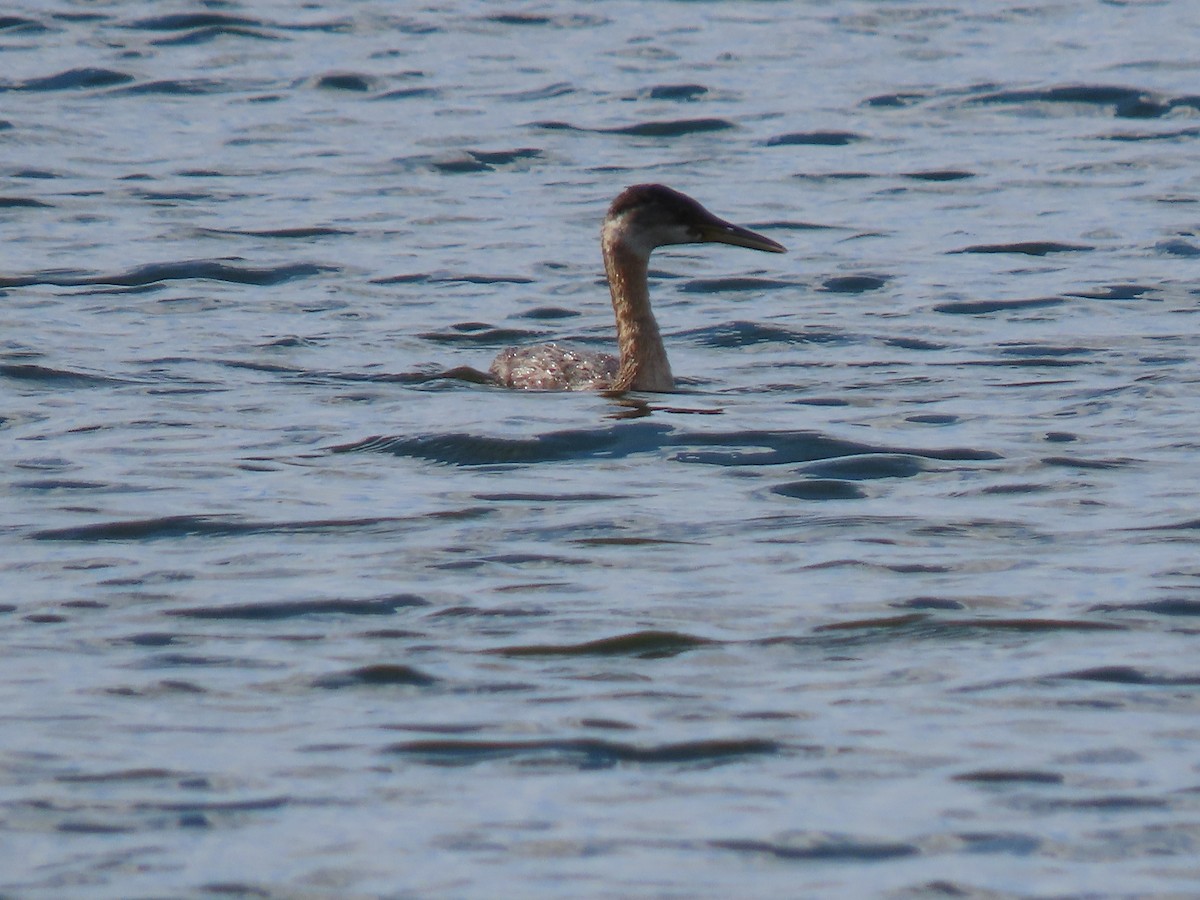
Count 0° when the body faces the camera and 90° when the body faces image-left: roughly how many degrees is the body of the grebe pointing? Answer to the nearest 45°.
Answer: approximately 270°
